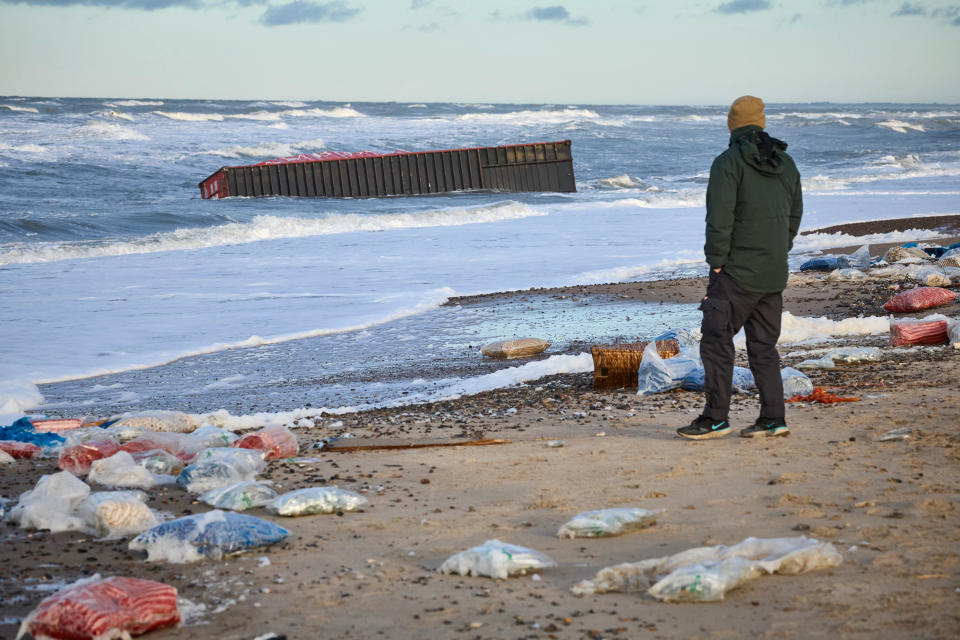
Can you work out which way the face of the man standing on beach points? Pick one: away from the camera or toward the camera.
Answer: away from the camera

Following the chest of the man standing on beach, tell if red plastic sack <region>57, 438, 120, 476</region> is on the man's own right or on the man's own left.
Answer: on the man's own left

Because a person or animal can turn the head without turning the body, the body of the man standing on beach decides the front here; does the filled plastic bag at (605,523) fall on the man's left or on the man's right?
on the man's left

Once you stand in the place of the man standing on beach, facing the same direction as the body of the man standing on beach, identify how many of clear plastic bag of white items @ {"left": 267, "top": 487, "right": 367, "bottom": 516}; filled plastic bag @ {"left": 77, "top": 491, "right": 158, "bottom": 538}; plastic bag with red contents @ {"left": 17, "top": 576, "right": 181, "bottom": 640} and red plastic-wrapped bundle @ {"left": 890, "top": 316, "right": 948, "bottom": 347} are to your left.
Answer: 3

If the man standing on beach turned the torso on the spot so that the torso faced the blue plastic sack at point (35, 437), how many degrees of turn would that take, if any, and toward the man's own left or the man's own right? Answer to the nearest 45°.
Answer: approximately 45° to the man's own left

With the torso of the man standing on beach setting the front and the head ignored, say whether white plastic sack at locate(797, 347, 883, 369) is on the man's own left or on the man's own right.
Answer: on the man's own right

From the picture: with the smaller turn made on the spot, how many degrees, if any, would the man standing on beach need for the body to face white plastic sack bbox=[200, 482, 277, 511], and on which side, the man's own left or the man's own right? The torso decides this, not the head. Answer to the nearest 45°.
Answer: approximately 90° to the man's own left

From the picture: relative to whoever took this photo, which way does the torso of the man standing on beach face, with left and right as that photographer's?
facing away from the viewer and to the left of the viewer

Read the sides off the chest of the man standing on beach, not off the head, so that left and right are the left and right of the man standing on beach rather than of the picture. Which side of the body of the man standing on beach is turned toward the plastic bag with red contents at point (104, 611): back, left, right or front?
left

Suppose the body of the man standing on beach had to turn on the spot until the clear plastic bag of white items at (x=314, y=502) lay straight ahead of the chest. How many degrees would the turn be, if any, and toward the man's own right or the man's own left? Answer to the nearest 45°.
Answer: approximately 90° to the man's own left

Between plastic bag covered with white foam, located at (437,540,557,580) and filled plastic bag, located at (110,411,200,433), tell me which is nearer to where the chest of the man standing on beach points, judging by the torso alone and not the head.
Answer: the filled plastic bag

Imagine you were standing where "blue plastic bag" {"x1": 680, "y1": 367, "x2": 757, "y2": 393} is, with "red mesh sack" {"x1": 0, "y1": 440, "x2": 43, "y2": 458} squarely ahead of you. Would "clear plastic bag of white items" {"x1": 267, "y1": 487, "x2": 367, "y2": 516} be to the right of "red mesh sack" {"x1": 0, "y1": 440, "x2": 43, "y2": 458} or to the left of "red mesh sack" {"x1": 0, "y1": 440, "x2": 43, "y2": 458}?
left
